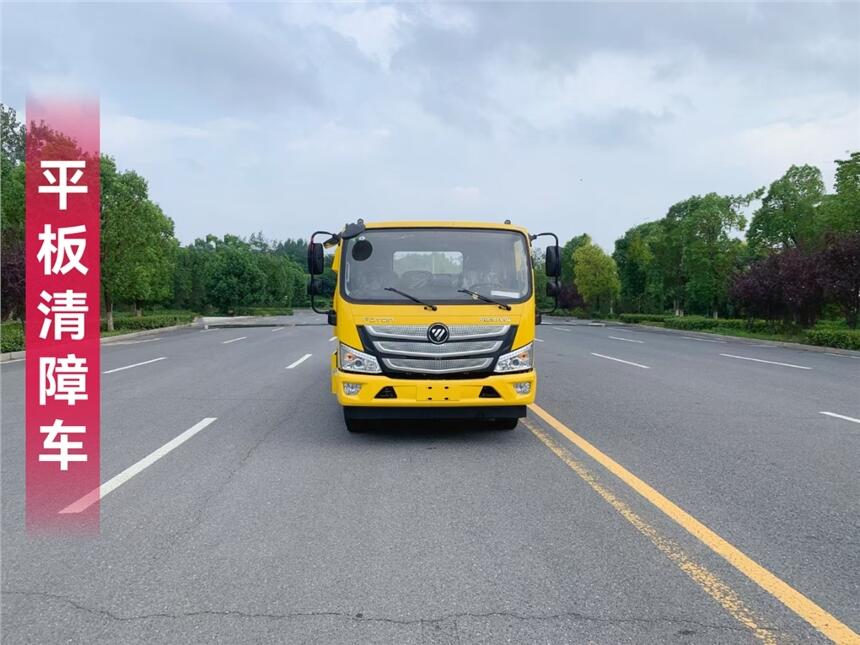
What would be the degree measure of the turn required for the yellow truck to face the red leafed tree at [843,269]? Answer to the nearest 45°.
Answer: approximately 135° to its left

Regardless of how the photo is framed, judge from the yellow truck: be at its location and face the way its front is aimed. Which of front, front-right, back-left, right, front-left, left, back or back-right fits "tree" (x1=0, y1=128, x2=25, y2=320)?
back-right

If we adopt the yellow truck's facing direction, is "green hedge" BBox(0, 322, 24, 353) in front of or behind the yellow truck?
behind

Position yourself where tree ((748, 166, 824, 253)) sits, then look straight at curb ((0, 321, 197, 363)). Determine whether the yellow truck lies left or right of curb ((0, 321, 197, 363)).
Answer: left

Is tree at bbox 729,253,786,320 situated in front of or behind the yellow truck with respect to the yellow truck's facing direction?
behind

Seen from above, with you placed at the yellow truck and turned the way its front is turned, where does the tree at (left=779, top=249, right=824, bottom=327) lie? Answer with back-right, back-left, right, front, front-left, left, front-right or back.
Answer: back-left

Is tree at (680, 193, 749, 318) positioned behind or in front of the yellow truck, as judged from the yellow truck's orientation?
behind

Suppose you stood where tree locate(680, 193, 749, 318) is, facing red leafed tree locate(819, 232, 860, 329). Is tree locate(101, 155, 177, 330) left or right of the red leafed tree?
right

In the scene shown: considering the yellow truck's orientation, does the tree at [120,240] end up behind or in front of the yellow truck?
behind

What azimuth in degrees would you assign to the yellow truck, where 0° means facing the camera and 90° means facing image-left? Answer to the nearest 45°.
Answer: approximately 0°

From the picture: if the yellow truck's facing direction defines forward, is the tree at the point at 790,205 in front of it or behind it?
behind
